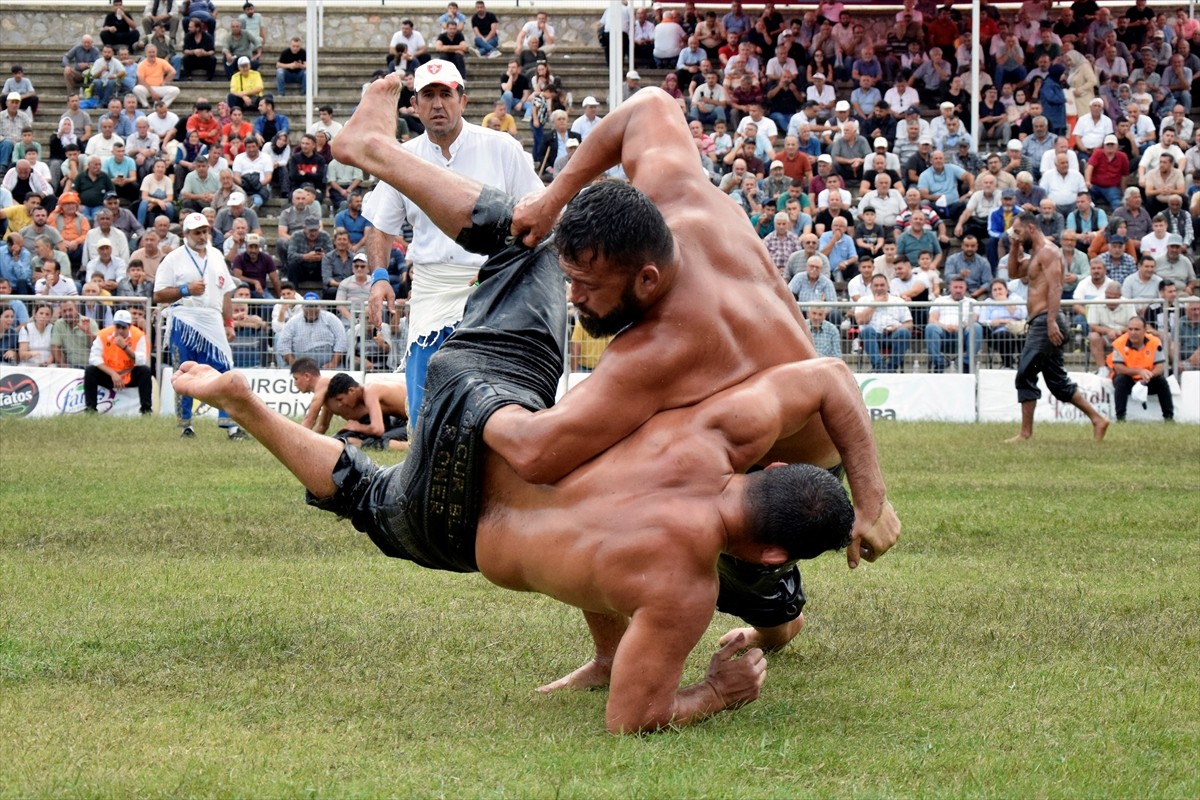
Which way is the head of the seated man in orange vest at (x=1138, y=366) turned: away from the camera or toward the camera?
toward the camera

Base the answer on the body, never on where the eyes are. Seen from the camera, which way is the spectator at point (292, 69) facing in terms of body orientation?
toward the camera

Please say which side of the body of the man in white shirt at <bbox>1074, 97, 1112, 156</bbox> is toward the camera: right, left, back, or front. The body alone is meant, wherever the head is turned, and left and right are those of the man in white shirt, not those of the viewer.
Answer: front

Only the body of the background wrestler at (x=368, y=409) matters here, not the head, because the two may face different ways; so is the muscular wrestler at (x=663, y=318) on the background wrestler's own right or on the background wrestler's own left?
on the background wrestler's own left

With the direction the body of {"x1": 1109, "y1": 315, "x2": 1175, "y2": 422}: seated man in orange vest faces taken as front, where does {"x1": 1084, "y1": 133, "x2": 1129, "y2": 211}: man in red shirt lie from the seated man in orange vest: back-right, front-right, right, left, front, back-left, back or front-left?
back

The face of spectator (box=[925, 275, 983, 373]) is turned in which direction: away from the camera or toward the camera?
toward the camera

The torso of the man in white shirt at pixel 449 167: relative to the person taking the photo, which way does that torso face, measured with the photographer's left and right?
facing the viewer

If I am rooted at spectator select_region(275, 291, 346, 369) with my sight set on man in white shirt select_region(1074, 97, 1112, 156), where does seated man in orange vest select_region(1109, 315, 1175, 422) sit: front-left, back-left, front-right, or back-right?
front-right
